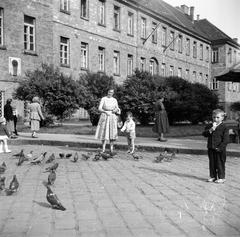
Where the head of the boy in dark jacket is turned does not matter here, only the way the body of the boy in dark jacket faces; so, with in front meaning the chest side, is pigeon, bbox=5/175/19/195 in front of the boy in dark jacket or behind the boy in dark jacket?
in front

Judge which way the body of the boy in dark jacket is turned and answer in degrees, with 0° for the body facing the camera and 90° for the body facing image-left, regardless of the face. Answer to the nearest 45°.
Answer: approximately 45°

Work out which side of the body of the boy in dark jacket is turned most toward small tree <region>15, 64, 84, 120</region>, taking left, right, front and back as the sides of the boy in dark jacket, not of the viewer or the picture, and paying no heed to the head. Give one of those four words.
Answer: right

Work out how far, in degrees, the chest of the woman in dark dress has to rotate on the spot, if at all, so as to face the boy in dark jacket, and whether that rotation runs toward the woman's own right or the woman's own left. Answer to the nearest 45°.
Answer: approximately 90° to the woman's own right

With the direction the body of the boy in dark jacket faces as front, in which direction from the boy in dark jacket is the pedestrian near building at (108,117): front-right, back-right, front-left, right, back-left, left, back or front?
right
